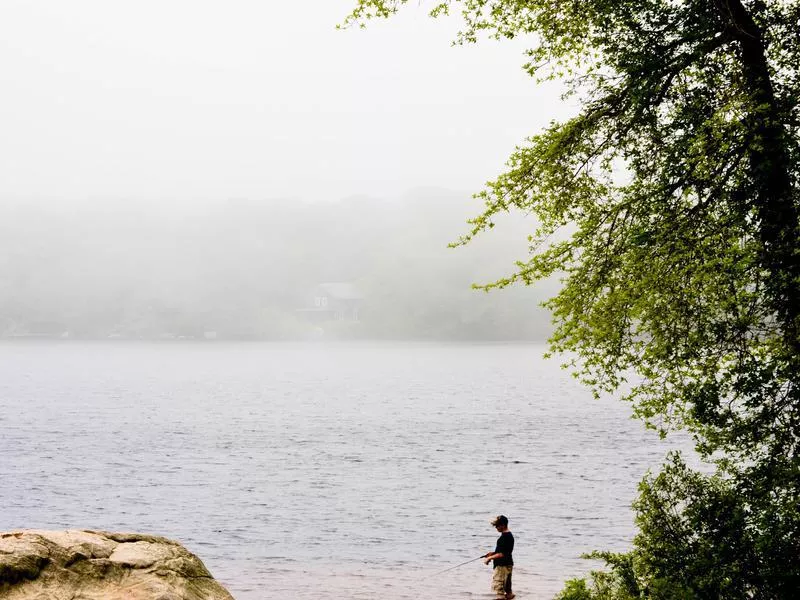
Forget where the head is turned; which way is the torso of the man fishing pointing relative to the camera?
to the viewer's left

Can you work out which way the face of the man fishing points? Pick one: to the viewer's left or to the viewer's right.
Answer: to the viewer's left
